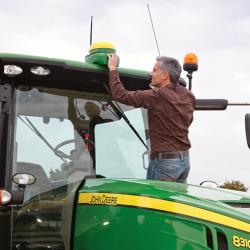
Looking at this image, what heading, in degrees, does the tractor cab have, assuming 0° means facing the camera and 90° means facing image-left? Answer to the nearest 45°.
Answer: approximately 315°

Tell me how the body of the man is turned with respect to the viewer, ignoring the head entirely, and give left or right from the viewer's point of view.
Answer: facing away from the viewer and to the left of the viewer

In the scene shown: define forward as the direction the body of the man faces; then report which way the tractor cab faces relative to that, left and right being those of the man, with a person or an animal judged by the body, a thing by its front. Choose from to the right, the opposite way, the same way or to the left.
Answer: the opposite way

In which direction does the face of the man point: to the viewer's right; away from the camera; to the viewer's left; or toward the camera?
to the viewer's left
